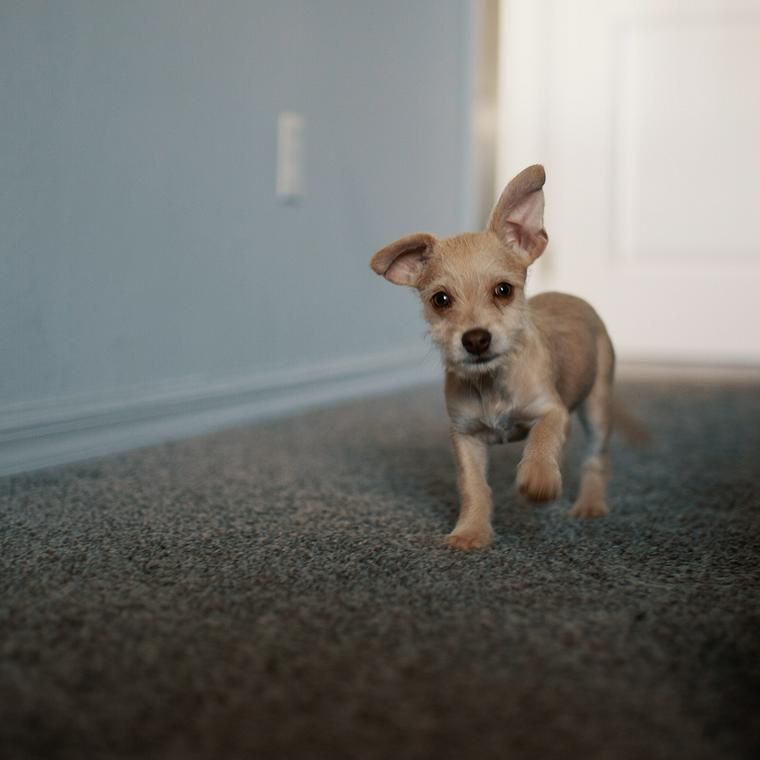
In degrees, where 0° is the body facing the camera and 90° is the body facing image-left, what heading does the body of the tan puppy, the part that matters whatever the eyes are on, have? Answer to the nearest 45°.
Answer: approximately 45°

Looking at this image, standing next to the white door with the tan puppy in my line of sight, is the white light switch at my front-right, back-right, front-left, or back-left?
front-right

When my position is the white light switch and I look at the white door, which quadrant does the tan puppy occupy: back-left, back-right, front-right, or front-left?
back-right

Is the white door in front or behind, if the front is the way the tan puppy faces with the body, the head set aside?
behind

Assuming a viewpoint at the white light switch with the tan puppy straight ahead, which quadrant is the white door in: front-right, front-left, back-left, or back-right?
back-left

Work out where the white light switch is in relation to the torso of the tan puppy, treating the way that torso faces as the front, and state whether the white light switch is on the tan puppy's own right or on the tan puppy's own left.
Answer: on the tan puppy's own right
